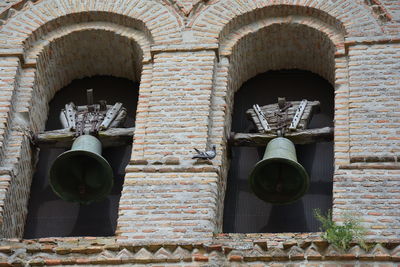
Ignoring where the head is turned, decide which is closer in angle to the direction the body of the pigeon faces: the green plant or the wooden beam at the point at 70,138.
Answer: the green plant

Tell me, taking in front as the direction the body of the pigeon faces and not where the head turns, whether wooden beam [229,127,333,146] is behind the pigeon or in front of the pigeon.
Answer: in front

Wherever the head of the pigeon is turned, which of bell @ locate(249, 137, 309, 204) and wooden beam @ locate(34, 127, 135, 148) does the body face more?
the bell

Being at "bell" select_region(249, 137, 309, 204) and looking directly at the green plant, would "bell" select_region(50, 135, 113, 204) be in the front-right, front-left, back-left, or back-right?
back-right

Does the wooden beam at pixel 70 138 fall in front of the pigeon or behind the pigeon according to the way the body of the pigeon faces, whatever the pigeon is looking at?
behind

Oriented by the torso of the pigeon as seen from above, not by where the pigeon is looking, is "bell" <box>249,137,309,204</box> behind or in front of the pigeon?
in front

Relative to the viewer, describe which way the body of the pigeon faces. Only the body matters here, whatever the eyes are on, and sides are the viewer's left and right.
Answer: facing to the right of the viewer
